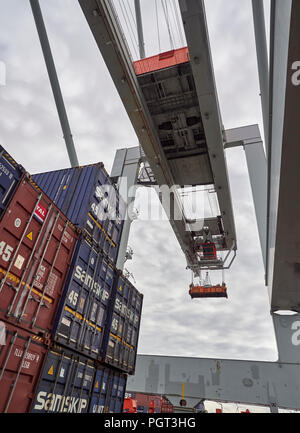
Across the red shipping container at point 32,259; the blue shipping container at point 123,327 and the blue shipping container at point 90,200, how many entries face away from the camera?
0

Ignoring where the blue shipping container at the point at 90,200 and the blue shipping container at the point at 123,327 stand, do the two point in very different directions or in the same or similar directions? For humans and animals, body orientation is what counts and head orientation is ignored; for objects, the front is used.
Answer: same or similar directions

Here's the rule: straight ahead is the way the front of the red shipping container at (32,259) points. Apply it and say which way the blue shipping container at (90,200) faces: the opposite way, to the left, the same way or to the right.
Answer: the same way

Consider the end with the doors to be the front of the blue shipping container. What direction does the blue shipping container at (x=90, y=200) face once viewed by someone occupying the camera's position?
facing the viewer and to the right of the viewer

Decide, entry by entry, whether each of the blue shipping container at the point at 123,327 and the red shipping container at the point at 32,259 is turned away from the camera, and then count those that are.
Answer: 0

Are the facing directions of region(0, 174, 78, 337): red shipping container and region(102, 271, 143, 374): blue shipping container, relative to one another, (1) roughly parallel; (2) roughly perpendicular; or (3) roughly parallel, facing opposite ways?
roughly parallel

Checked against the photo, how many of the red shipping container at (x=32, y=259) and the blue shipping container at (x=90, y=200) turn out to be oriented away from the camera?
0

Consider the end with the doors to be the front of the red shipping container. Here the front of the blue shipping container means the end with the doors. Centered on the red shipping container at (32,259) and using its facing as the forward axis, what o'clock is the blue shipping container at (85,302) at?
The blue shipping container is roughly at 9 o'clock from the red shipping container.
